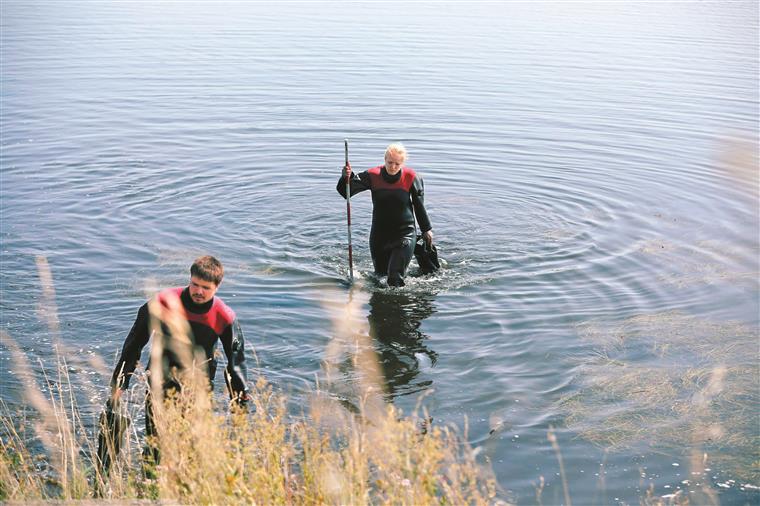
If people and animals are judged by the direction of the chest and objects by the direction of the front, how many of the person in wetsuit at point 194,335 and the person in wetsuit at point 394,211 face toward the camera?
2

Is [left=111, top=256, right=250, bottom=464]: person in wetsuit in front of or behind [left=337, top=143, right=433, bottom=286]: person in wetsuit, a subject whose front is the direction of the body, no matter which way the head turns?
in front

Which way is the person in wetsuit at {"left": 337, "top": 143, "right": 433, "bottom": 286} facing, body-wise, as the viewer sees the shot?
toward the camera

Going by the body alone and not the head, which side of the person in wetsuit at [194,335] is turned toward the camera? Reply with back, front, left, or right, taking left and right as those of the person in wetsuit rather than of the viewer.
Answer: front

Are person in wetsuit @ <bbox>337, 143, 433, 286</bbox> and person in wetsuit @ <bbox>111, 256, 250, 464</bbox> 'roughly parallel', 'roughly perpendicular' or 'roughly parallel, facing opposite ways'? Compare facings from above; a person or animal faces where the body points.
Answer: roughly parallel

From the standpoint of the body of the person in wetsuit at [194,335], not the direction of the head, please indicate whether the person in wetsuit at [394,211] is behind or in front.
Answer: behind
